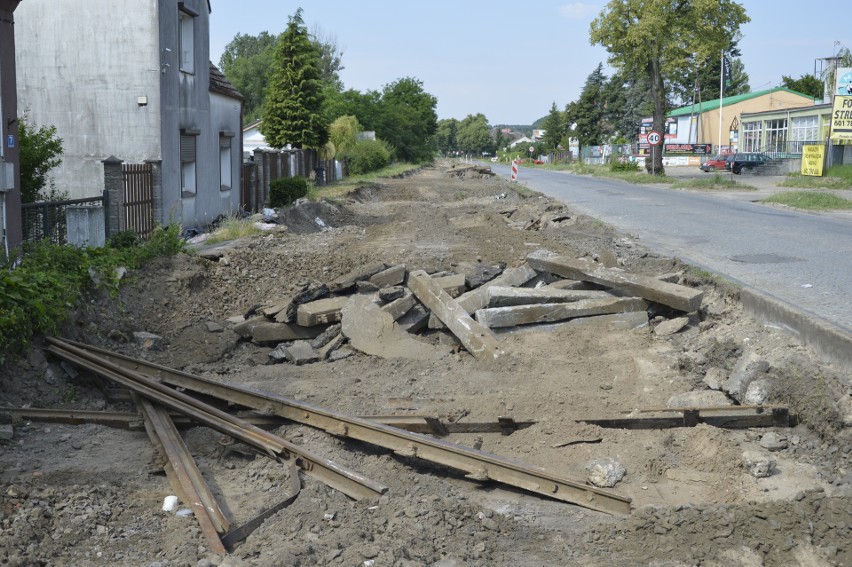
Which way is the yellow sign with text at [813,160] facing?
toward the camera

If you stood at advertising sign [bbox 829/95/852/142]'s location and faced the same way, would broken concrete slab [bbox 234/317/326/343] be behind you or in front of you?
in front

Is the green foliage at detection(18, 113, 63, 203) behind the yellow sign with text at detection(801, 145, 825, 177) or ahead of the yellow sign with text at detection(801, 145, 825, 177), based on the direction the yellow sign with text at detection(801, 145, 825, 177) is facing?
ahead

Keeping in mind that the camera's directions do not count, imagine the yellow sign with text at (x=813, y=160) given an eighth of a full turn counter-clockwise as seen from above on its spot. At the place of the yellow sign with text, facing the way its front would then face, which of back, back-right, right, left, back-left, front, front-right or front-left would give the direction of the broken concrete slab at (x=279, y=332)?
front-right

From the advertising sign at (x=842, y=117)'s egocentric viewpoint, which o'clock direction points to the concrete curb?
The concrete curb is roughly at 12 o'clock from the advertising sign.

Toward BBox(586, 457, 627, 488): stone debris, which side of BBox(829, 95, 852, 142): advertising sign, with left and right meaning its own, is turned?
front

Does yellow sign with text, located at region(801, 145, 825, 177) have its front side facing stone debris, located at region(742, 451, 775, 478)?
yes

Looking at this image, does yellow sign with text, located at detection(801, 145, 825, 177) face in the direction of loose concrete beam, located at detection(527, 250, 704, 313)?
yes

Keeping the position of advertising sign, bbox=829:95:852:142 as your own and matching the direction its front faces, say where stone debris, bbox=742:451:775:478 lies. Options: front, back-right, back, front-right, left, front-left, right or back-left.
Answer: front

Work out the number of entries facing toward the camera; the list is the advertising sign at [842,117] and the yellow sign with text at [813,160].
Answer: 2

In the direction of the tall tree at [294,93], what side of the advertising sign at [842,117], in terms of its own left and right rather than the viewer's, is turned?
right

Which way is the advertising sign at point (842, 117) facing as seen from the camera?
toward the camera
